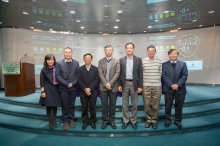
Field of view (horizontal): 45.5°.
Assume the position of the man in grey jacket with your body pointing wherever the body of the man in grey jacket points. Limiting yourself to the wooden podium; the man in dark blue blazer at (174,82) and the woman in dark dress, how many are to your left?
1

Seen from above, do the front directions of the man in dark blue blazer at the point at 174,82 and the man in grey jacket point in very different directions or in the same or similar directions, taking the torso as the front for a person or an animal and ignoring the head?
same or similar directions

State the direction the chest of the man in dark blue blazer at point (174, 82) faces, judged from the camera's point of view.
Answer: toward the camera

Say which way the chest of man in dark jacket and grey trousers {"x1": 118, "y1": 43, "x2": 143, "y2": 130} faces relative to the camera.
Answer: toward the camera

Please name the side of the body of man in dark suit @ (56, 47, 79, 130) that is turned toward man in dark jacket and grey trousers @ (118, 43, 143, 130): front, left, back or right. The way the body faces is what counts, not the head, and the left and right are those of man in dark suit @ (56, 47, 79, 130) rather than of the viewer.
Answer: left

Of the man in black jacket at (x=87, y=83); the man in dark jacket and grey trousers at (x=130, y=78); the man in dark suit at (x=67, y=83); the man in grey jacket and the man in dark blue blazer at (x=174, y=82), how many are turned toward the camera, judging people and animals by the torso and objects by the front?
5

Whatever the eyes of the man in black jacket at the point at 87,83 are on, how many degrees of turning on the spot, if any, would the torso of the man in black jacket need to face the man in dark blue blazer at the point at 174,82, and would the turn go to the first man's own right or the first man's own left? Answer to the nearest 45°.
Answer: approximately 90° to the first man's own left

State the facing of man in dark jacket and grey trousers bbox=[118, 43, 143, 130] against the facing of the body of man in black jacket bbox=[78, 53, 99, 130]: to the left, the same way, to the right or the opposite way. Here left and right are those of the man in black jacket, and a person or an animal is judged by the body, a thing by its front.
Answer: the same way

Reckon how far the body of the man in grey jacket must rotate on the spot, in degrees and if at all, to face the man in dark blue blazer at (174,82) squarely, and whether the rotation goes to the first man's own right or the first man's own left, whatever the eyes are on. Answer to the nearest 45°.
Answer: approximately 90° to the first man's own left

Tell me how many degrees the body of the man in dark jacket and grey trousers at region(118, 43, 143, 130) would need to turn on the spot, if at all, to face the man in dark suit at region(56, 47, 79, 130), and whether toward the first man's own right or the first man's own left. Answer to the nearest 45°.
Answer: approximately 90° to the first man's own right

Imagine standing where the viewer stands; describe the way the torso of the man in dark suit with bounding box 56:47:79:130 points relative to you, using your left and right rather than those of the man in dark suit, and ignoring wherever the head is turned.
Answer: facing the viewer
